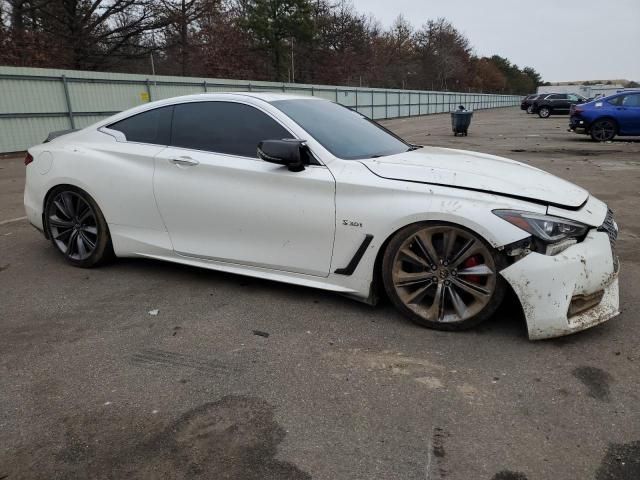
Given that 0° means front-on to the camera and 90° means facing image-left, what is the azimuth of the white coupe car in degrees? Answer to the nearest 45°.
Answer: approximately 315°

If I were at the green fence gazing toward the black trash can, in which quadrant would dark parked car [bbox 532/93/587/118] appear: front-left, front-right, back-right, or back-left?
front-left

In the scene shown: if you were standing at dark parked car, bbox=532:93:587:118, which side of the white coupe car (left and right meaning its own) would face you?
left

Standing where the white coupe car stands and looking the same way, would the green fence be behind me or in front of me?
behind
